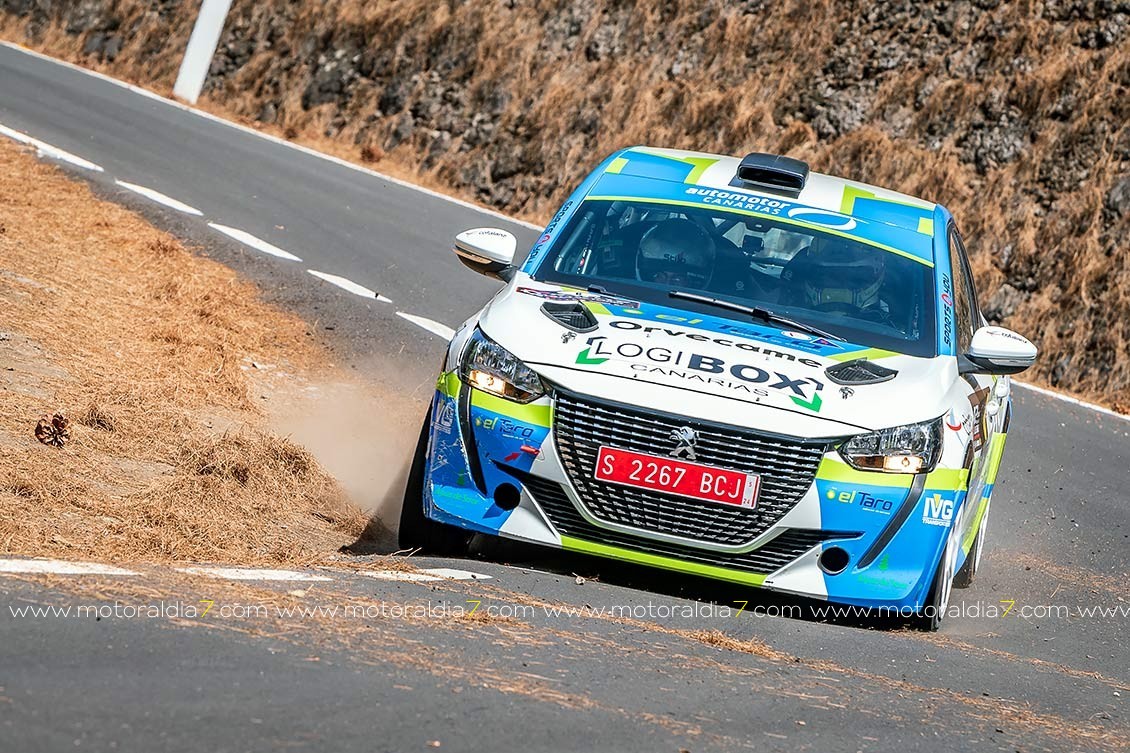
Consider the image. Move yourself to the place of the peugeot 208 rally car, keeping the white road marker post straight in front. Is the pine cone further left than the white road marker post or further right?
left

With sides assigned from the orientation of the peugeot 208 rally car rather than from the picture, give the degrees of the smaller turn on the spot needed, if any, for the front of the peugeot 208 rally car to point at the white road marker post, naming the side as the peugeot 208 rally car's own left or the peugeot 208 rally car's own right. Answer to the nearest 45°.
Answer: approximately 135° to the peugeot 208 rally car's own right

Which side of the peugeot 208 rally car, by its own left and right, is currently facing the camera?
front

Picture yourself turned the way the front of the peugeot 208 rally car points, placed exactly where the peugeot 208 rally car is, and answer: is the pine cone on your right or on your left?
on your right
